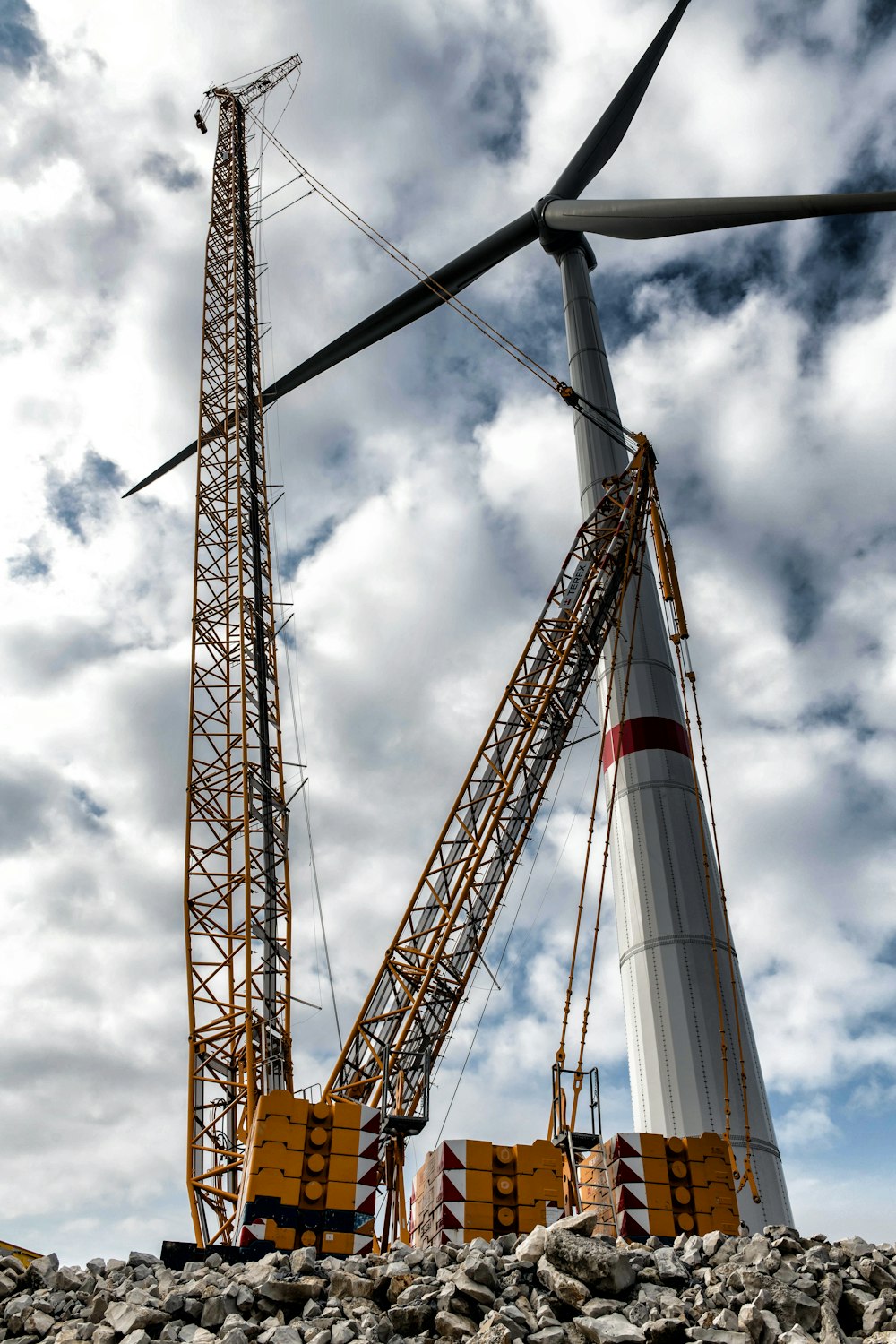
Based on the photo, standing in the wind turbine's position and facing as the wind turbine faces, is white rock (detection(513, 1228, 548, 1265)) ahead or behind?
ahead

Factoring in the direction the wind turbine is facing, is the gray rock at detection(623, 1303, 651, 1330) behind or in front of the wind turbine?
in front

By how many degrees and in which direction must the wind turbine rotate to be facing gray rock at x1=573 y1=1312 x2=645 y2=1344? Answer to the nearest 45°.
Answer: approximately 45° to its left

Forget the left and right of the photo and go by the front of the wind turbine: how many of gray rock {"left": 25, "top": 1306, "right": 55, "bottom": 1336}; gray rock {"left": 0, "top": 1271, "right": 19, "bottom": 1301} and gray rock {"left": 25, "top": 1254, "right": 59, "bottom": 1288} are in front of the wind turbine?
3

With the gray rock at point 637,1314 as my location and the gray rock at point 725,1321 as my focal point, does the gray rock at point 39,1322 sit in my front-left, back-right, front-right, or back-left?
back-right

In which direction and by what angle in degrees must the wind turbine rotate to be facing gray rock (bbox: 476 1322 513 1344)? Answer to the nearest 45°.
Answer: approximately 45° to its left

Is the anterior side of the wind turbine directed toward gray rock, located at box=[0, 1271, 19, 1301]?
yes

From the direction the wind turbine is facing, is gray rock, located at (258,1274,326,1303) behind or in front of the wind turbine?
in front

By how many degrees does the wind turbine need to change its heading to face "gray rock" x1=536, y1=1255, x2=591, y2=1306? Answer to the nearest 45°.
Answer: approximately 45° to its left

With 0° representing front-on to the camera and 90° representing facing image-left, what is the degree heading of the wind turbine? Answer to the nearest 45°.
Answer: approximately 45°
